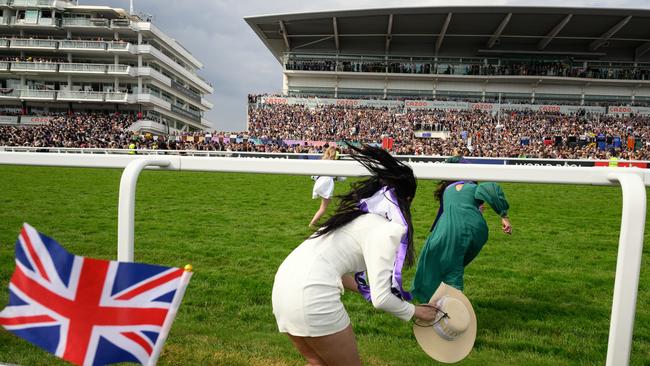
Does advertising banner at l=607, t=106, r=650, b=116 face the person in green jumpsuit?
yes

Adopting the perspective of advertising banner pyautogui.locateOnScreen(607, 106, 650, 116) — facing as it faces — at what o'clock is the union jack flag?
The union jack flag is roughly at 12 o'clock from the advertising banner.

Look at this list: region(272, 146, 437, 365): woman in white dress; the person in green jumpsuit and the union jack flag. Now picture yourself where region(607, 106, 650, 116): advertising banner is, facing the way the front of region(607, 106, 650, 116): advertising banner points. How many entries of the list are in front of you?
3

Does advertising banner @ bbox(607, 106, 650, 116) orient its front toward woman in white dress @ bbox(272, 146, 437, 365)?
yes

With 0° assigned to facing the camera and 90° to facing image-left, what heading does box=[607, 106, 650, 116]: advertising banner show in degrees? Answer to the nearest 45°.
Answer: approximately 0°

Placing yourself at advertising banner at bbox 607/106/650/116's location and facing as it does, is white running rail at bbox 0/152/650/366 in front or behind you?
in front

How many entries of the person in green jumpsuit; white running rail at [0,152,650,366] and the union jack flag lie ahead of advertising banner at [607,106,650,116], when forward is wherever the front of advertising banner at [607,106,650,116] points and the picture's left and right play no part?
3
